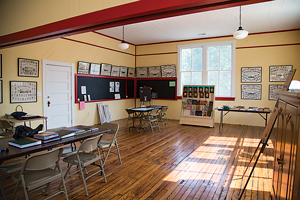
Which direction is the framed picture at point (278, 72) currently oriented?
toward the camera

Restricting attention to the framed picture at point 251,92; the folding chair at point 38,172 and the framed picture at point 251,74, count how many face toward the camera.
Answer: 2

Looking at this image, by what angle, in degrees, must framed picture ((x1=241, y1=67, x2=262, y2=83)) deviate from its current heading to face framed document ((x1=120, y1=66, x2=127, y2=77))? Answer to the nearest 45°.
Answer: approximately 90° to its right

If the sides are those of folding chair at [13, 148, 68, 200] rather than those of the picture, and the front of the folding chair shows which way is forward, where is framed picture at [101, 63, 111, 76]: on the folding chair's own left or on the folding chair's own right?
on the folding chair's own right

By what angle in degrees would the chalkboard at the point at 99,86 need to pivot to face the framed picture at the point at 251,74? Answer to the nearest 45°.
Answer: approximately 45° to its left

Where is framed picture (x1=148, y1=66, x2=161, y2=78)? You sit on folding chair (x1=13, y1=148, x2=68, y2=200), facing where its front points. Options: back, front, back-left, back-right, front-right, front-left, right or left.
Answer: right

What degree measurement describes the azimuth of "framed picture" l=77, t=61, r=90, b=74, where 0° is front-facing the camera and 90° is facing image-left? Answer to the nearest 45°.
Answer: approximately 315°

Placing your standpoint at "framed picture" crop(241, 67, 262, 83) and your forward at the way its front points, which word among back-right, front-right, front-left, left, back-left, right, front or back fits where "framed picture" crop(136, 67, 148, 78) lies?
right

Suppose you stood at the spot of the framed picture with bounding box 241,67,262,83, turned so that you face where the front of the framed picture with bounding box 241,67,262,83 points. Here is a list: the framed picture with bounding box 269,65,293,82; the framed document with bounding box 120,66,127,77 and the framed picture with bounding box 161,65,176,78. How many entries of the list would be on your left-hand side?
1

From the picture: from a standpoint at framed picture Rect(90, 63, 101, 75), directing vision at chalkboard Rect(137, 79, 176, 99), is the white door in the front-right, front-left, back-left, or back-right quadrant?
back-right

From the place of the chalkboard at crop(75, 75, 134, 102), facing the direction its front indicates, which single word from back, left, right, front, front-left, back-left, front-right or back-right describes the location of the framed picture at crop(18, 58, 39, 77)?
right

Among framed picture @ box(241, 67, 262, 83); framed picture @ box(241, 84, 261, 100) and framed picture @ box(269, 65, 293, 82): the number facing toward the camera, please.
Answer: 3

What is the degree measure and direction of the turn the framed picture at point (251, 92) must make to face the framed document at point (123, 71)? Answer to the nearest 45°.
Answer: approximately 90° to its right
